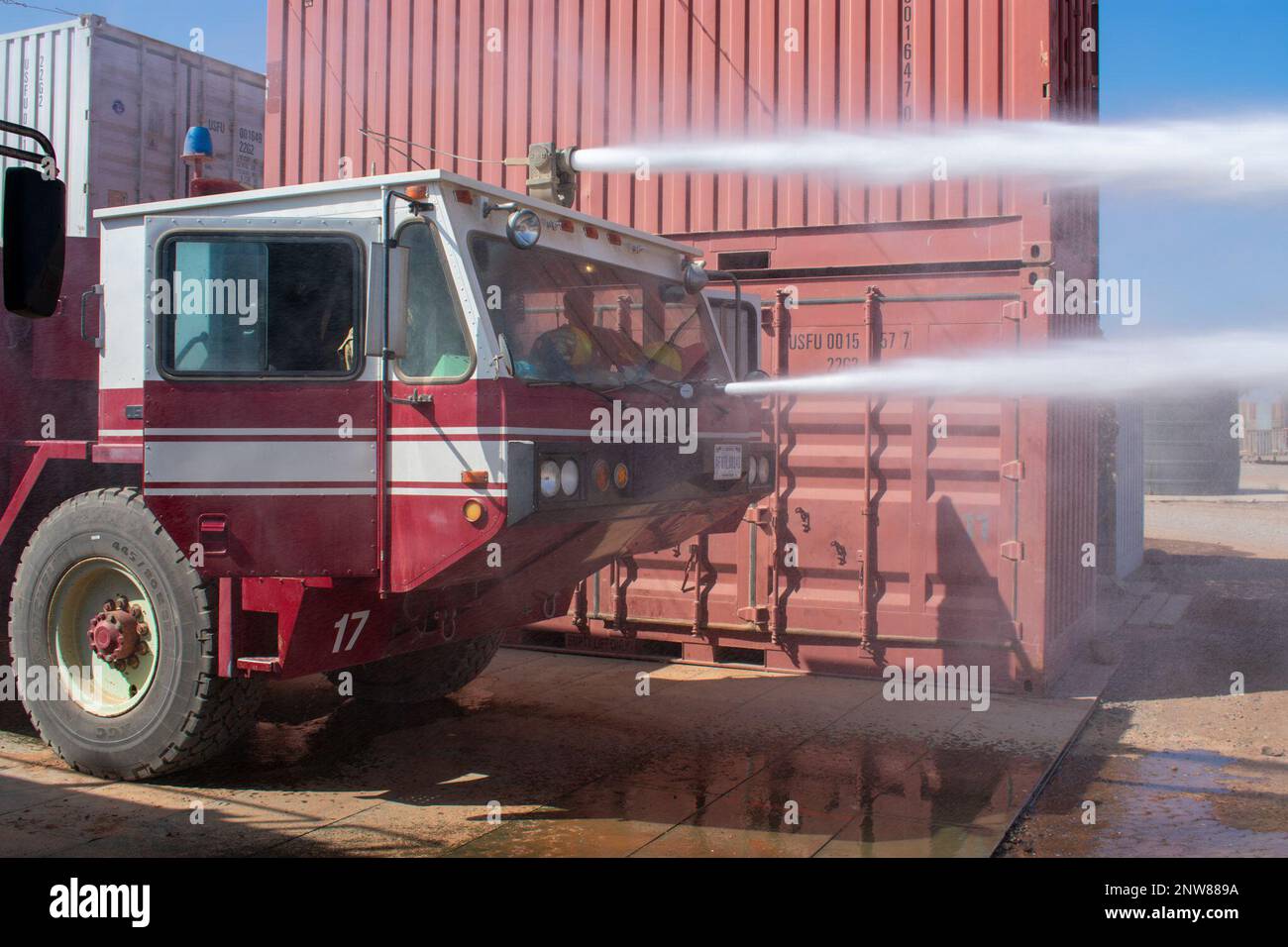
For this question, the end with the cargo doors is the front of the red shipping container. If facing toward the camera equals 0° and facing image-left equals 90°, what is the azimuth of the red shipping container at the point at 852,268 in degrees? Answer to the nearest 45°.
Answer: approximately 0°

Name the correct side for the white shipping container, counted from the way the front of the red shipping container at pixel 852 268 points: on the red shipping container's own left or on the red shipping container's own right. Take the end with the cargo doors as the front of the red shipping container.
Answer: on the red shipping container's own right

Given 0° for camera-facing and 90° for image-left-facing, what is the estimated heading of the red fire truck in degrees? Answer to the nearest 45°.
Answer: approximately 315°

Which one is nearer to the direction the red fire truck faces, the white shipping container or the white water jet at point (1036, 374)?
the white water jet
